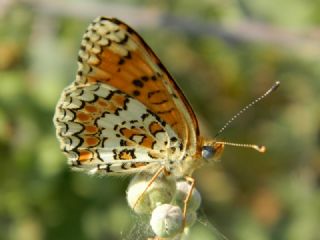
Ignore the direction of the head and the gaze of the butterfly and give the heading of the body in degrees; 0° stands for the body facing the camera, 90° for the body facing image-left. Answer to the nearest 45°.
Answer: approximately 270°
